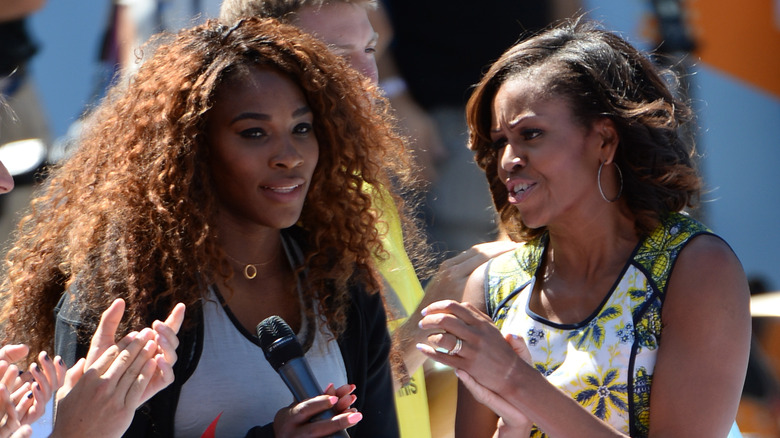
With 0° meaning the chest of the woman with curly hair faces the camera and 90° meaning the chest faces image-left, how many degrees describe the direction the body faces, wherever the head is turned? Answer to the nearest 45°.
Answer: approximately 315°

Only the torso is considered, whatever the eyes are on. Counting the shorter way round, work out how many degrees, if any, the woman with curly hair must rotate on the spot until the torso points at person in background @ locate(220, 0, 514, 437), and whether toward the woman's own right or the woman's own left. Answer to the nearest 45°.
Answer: approximately 90° to the woman's own left

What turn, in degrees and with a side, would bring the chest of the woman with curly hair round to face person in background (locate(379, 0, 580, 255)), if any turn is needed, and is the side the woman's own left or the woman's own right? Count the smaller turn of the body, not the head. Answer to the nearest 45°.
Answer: approximately 90° to the woman's own left

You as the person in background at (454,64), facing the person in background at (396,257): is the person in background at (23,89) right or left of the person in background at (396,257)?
right

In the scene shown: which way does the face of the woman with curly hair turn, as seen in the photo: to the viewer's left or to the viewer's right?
to the viewer's right
